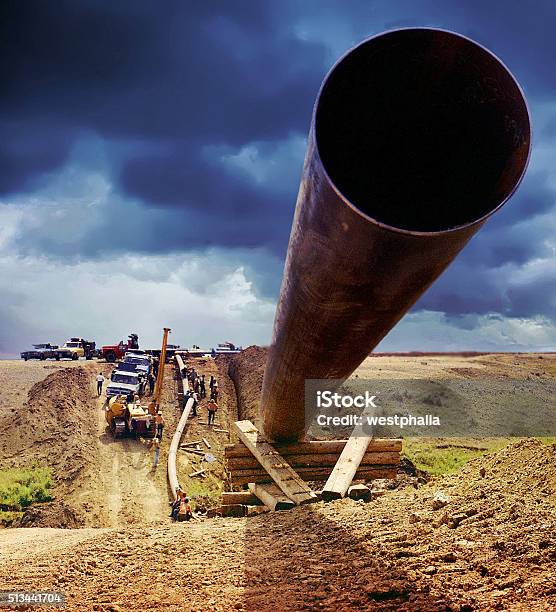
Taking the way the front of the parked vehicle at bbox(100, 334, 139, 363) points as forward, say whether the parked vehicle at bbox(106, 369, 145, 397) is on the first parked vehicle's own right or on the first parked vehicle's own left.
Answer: on the first parked vehicle's own left

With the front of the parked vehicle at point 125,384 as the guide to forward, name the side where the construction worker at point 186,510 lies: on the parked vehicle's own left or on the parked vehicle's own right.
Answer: on the parked vehicle's own left

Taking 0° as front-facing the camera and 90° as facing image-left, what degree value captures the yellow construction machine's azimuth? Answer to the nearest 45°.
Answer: approximately 0°

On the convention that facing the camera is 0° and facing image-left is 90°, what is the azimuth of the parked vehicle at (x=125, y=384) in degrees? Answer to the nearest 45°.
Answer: approximately 45°

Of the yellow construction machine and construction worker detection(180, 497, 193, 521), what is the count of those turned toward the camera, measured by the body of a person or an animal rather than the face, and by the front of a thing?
1

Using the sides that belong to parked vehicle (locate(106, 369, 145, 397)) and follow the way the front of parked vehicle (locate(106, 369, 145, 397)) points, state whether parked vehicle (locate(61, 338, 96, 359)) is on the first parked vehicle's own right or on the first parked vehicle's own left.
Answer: on the first parked vehicle's own right

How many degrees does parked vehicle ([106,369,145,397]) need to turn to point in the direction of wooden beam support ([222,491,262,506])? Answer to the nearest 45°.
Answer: approximately 45° to its left
